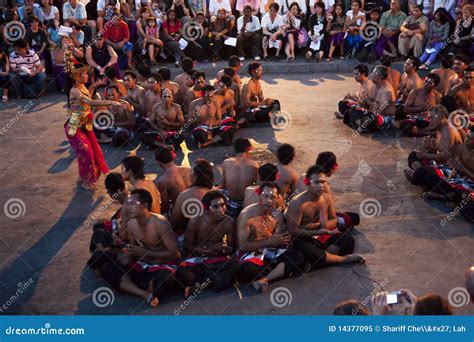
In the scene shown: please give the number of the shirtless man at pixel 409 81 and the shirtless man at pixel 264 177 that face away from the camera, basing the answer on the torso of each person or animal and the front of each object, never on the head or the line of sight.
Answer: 1

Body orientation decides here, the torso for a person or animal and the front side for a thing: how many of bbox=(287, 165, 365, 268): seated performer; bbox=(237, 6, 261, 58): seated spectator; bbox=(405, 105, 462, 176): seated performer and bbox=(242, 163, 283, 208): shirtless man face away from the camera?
1

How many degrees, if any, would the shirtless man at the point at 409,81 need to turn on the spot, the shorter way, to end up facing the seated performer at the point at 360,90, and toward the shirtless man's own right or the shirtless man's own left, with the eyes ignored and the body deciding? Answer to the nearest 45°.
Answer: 0° — they already face them

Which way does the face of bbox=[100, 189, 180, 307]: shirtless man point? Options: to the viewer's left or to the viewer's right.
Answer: to the viewer's left

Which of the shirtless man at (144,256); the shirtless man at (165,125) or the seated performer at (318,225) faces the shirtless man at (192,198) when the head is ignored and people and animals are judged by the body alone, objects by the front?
the shirtless man at (165,125)

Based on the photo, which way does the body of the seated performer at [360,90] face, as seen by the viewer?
to the viewer's left

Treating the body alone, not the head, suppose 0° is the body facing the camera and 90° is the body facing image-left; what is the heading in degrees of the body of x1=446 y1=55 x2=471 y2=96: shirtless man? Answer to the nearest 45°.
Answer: approximately 45°

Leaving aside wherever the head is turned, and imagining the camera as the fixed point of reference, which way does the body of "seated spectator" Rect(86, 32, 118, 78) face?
toward the camera

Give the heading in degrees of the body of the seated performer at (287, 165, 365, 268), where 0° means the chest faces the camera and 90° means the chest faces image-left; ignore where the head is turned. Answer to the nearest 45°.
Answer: approximately 315°

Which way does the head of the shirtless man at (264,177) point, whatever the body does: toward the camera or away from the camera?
away from the camera

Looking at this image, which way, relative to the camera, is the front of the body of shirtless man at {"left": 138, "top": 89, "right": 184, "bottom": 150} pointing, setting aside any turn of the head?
toward the camera

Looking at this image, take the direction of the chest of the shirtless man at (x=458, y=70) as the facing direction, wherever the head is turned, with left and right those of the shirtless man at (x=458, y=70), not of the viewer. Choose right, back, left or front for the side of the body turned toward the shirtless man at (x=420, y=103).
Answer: front

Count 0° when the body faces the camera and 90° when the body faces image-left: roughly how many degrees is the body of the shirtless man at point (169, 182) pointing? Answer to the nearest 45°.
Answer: approximately 135°
